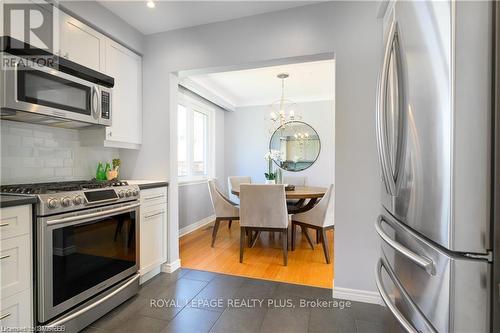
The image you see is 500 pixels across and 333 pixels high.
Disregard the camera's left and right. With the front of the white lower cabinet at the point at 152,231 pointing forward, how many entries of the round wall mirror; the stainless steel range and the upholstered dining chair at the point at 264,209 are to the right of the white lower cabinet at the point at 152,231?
1

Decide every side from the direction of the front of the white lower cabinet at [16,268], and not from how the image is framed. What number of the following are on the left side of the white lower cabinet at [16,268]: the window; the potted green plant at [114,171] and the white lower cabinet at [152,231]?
3

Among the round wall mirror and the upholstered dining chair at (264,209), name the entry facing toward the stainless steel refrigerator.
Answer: the round wall mirror

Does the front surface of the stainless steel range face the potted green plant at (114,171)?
no

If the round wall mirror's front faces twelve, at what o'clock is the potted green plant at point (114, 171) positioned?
The potted green plant is roughly at 1 o'clock from the round wall mirror.

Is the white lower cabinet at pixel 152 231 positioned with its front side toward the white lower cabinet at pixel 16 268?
no

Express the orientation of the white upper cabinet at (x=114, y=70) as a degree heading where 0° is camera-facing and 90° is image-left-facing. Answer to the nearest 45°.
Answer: approximately 315°

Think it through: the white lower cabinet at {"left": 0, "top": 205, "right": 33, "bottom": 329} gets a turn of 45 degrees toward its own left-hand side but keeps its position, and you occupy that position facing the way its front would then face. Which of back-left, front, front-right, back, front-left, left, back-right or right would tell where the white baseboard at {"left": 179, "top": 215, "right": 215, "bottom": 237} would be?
front-left

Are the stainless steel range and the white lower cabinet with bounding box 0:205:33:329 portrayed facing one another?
no

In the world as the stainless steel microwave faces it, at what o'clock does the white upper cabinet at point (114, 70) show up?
The white upper cabinet is roughly at 9 o'clock from the stainless steel microwave.

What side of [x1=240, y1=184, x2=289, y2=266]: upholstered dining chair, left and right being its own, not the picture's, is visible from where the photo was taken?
back

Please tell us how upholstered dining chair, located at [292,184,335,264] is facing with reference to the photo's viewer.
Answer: facing away from the viewer and to the left of the viewer

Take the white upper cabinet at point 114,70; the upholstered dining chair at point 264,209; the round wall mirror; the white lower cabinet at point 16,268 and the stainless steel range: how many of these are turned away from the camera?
1

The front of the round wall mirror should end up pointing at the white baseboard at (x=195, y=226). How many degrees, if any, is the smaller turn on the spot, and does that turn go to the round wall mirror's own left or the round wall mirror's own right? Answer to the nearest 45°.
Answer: approximately 45° to the round wall mirror's own right

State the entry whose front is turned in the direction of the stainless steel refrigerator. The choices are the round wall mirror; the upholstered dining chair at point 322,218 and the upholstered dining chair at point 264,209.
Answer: the round wall mirror

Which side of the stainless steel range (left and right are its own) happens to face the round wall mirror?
left

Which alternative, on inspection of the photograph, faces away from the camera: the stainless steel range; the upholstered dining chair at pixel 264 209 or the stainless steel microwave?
the upholstered dining chair
